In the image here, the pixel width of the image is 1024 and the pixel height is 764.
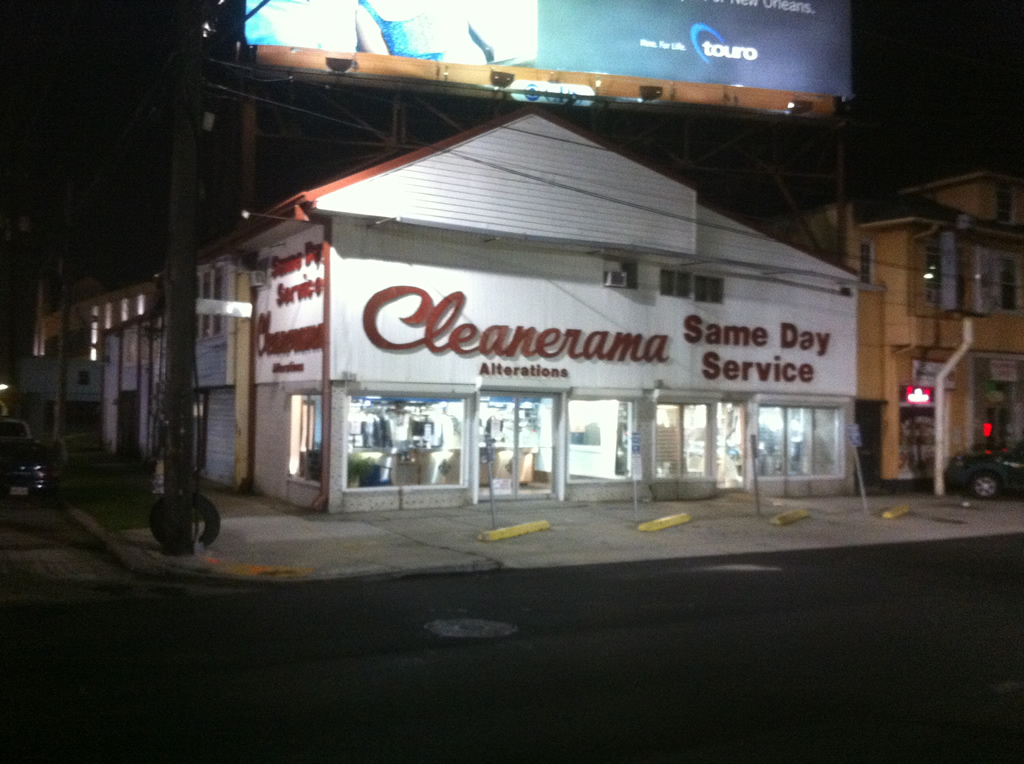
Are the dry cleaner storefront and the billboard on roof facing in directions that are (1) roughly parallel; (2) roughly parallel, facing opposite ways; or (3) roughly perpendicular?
roughly parallel

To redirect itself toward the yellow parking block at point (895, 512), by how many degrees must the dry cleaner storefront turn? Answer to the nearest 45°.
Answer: approximately 45° to its left

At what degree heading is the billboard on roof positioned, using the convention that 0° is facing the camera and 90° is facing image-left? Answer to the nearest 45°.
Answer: approximately 315°

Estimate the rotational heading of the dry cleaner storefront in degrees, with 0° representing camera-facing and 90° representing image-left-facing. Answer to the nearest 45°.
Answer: approximately 315°

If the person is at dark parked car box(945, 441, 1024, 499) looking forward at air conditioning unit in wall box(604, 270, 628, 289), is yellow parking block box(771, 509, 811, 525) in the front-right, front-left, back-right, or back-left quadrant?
front-left

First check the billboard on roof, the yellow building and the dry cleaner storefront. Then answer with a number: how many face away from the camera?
0

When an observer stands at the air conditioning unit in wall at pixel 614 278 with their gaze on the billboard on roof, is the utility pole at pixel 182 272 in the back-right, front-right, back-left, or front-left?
back-left

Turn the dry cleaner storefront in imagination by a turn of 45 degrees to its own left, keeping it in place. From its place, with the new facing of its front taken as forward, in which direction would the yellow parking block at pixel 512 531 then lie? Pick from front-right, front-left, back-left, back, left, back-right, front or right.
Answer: right

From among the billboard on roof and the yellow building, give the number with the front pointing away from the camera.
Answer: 0

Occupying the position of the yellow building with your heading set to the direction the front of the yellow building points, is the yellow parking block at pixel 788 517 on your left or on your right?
on your right

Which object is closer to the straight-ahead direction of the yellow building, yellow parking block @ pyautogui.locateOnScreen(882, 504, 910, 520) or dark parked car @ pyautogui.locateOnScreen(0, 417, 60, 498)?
the yellow parking block
